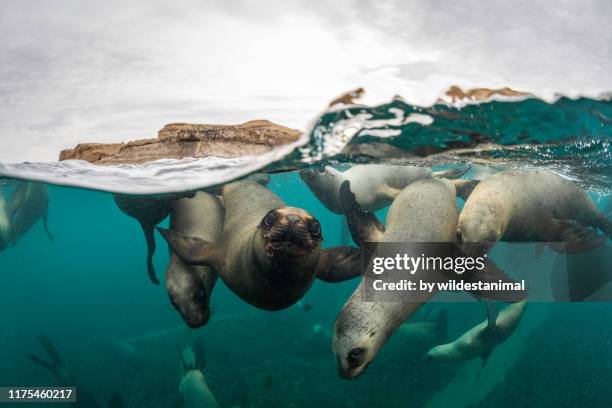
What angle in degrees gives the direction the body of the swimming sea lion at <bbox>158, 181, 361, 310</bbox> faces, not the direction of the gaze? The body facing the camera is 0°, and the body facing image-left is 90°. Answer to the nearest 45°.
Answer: approximately 0°

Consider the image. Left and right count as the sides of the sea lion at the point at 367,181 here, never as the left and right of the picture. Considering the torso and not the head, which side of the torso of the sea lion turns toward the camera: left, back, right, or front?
left

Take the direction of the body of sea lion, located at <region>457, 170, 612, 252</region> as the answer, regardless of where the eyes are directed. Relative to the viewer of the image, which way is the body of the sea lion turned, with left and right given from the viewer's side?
facing to the left of the viewer

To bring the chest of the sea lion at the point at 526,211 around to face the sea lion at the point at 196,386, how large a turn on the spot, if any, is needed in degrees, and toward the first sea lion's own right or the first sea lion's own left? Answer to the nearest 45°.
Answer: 0° — it already faces it
